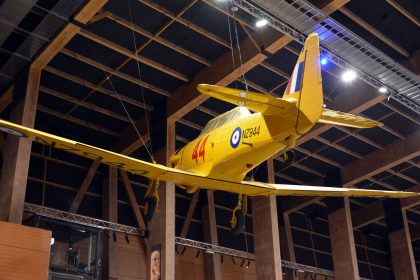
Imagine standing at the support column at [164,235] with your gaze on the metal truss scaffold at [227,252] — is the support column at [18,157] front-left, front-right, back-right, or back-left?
back-left

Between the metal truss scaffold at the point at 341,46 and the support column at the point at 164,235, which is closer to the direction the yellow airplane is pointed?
the support column

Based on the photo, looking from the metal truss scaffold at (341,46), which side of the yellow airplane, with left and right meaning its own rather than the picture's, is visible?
right

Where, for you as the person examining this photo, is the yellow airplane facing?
facing away from the viewer and to the left of the viewer

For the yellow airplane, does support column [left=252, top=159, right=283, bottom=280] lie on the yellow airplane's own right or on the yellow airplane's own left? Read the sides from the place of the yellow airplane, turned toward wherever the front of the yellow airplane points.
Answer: on the yellow airplane's own right

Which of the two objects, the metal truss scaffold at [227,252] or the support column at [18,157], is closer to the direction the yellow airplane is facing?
the support column

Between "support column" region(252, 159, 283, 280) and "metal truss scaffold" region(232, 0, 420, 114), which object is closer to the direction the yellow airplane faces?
the support column

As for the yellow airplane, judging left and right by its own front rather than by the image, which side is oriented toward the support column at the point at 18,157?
front

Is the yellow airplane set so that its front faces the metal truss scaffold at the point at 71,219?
yes
